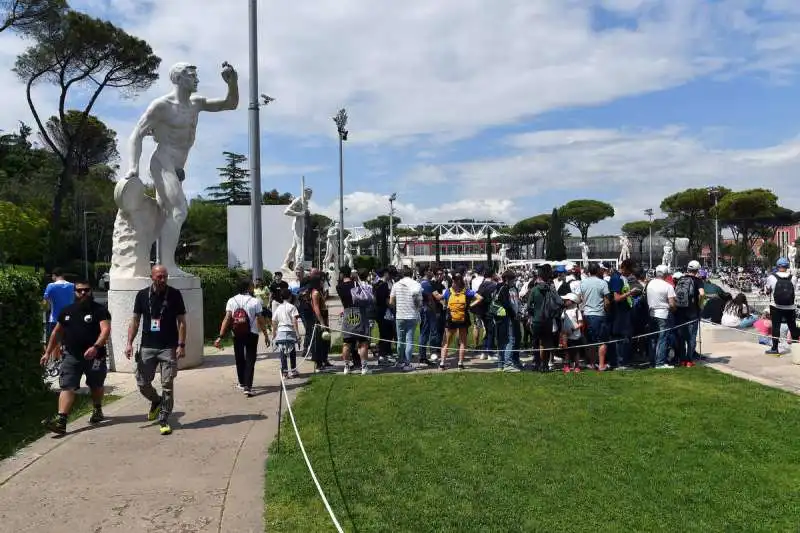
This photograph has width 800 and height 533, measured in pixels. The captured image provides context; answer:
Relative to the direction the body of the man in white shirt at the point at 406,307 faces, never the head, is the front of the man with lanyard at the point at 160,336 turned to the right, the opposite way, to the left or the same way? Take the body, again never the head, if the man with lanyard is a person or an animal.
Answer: the opposite way

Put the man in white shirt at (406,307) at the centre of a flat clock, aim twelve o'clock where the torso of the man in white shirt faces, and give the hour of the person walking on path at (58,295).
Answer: The person walking on path is roughly at 9 o'clock from the man in white shirt.

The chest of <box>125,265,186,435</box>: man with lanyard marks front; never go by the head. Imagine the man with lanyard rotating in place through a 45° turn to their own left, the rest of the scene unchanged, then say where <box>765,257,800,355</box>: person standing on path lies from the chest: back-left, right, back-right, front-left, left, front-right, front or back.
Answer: front-left

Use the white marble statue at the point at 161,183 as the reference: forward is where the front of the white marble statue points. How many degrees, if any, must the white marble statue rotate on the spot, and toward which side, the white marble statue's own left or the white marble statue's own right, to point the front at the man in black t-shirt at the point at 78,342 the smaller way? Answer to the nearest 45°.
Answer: approximately 45° to the white marble statue's own right

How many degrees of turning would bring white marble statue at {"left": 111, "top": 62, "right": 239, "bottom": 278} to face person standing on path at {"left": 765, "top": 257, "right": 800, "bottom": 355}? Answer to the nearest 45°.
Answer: approximately 45° to its left

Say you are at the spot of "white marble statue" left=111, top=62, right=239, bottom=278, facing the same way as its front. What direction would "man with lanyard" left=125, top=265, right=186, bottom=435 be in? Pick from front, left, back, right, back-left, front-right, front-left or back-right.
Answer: front-right

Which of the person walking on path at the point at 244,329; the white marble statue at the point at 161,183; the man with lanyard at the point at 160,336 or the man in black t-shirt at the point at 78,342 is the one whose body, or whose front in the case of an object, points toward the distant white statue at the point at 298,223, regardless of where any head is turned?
the person walking on path

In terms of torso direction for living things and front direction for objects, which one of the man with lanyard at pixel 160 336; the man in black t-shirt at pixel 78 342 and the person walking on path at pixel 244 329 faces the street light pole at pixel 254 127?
the person walking on path

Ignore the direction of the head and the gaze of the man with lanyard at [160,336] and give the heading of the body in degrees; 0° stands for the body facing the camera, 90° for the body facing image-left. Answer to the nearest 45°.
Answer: approximately 0°

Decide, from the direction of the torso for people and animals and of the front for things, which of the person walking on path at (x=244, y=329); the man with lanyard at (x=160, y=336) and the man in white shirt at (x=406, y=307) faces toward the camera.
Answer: the man with lanyard

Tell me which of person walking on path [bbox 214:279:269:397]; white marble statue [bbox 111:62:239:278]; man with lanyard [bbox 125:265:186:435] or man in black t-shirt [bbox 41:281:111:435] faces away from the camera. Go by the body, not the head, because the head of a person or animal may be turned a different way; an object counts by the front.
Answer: the person walking on path

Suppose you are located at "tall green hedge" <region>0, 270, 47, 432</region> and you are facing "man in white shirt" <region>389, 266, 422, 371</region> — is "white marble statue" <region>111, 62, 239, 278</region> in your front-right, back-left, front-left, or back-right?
front-left

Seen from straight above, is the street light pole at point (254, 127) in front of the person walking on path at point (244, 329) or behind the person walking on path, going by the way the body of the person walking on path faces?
in front

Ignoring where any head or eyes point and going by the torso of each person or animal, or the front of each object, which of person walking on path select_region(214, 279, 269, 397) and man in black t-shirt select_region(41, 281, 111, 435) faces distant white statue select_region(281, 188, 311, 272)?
the person walking on path

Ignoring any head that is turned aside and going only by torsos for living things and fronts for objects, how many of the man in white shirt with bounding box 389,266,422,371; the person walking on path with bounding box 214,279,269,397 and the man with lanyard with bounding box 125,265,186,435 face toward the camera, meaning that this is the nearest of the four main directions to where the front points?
1

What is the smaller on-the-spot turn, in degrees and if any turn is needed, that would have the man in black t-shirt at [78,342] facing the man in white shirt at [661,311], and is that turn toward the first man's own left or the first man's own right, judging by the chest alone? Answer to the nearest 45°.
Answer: approximately 135° to the first man's own left

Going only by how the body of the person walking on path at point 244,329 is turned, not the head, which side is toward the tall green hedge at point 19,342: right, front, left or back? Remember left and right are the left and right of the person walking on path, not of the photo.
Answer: left

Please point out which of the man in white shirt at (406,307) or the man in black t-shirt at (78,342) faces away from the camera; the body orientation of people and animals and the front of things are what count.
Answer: the man in white shirt

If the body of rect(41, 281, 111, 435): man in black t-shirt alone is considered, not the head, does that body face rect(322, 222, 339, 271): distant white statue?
no

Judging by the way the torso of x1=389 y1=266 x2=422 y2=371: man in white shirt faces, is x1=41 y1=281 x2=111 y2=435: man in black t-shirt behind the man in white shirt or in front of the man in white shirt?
behind

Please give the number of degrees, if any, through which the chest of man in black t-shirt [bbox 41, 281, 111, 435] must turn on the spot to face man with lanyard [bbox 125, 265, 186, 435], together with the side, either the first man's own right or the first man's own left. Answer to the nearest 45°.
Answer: approximately 90° to the first man's own left

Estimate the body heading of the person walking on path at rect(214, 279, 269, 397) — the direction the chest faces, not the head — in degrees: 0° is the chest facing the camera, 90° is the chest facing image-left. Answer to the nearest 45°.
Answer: approximately 180°
